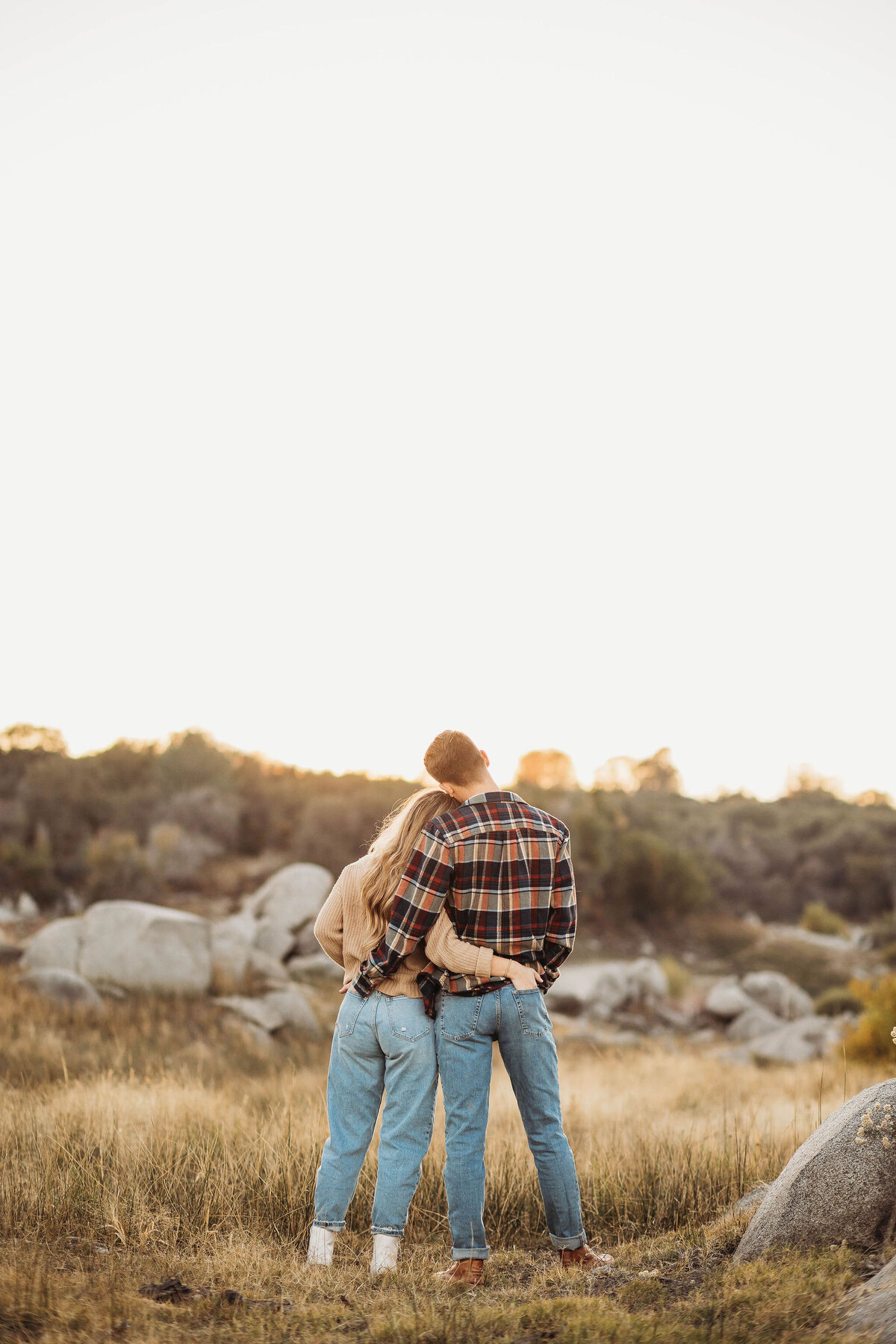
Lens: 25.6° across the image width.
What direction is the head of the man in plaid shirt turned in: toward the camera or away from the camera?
away from the camera

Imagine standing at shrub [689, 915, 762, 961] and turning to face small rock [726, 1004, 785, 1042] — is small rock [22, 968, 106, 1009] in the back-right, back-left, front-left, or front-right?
front-right

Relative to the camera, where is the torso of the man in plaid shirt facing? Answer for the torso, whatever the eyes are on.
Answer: away from the camera

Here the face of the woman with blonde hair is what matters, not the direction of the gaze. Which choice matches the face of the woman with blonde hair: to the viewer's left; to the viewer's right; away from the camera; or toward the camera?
away from the camera

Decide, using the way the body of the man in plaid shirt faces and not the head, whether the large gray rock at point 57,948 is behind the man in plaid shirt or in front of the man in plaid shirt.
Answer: in front

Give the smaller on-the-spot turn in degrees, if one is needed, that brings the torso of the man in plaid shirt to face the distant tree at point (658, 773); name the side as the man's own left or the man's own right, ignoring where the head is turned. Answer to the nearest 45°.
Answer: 0° — they already face it

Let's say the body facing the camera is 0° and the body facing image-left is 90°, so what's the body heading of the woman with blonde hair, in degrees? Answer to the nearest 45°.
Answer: approximately 180°

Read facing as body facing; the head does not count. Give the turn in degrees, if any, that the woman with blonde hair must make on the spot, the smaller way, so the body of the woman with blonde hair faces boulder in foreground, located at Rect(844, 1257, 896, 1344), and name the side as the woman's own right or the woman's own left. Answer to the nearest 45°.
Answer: approximately 135° to the woman's own right

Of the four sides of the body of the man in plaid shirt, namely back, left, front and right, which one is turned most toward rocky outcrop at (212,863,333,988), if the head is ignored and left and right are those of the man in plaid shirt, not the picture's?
front

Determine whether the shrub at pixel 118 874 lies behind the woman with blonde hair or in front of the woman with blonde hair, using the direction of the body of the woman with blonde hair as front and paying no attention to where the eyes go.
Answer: in front

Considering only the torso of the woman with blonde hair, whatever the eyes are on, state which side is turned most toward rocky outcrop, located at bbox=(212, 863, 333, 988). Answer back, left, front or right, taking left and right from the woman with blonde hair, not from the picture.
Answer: front

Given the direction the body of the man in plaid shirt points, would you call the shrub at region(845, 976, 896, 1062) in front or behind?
in front
